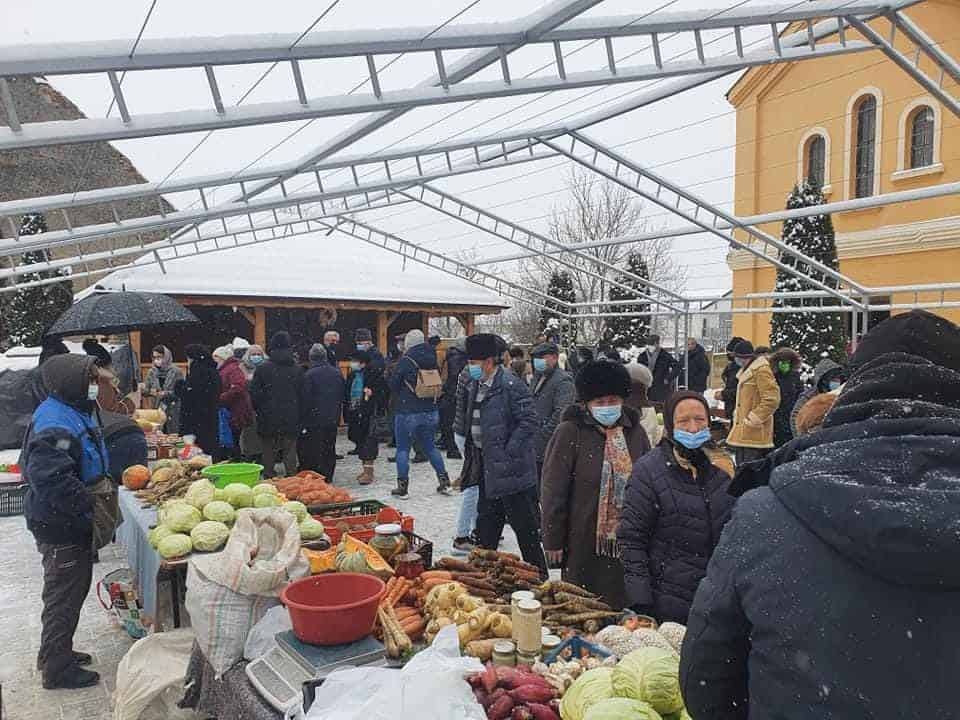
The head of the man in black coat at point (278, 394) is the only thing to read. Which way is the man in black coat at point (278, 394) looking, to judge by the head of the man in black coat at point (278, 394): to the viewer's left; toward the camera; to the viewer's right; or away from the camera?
away from the camera

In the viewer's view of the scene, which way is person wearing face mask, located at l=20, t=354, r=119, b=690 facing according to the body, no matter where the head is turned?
to the viewer's right

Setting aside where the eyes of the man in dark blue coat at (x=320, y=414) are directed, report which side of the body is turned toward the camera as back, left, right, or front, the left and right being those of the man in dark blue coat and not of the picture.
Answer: back

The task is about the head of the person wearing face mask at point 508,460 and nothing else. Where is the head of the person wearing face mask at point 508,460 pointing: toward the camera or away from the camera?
toward the camera

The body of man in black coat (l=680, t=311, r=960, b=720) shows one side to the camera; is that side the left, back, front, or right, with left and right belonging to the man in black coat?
back

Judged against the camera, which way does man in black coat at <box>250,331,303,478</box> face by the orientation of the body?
away from the camera

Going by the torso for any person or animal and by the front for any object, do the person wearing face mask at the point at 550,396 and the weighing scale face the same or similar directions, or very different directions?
same or similar directions

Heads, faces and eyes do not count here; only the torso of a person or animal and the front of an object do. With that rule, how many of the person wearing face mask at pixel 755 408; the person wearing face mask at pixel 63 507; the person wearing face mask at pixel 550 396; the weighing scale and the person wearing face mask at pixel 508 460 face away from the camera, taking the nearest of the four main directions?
0

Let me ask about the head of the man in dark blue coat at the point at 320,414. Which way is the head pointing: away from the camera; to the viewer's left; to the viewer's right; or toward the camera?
away from the camera

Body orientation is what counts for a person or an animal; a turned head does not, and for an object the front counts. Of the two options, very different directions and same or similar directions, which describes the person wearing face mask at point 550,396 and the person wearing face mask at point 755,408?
same or similar directions

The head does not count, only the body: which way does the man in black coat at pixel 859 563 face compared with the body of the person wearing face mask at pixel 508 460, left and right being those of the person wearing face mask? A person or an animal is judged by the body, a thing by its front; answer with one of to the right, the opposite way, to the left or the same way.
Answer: the opposite way

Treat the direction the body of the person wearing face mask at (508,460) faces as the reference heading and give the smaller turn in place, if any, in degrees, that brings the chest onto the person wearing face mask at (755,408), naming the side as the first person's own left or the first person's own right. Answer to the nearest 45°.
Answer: approximately 180°

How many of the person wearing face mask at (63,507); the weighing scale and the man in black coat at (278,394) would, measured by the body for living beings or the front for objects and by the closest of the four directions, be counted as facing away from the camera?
1

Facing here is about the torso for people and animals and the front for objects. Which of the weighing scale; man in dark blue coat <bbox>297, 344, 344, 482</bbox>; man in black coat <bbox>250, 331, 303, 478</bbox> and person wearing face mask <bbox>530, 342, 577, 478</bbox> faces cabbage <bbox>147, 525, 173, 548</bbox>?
the person wearing face mask

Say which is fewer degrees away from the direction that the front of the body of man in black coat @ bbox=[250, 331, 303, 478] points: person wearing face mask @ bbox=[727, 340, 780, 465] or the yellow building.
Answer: the yellow building

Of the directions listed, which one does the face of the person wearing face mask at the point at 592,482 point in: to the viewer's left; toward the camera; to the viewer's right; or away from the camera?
toward the camera

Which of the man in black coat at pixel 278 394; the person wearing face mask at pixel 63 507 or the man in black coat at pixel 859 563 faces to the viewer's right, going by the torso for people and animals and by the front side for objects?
the person wearing face mask

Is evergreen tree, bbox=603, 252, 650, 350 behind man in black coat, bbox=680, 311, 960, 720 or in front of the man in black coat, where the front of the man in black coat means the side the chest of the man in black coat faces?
in front

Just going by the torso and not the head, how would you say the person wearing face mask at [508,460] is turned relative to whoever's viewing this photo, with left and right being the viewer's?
facing the viewer and to the left of the viewer

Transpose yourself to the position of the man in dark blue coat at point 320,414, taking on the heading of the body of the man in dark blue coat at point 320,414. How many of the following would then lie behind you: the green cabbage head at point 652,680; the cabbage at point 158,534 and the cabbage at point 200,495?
3
